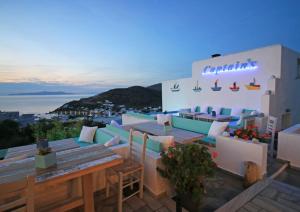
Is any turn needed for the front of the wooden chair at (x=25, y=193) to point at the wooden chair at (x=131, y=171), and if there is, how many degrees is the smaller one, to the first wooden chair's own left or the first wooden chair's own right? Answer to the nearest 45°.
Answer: approximately 135° to the first wooden chair's own right

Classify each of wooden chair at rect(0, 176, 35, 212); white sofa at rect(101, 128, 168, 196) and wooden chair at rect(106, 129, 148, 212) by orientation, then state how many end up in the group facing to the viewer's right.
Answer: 0

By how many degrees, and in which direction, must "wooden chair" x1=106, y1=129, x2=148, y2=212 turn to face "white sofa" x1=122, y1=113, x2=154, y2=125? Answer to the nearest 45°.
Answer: approximately 135° to its right

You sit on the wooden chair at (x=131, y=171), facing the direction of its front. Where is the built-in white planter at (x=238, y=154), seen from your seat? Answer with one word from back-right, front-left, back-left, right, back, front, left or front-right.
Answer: back-left

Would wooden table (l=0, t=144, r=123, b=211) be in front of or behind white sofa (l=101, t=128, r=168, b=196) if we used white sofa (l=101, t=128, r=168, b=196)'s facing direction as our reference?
in front

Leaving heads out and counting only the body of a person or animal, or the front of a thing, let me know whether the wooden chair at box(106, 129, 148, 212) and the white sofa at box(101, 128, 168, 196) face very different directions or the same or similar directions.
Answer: same or similar directions

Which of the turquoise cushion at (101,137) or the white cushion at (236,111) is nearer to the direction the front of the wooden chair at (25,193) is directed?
the turquoise cushion

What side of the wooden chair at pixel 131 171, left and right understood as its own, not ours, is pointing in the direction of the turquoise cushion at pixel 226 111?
back

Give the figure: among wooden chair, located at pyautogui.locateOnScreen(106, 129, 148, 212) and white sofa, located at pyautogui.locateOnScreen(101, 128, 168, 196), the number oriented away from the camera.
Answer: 0

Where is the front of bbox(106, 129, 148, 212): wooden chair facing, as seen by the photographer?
facing the viewer and to the left of the viewer

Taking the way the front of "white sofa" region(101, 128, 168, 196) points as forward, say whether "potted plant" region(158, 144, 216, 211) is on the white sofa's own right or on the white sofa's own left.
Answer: on the white sofa's own left

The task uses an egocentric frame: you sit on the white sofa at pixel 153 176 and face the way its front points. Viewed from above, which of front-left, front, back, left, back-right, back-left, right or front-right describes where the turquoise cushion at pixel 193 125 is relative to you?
back

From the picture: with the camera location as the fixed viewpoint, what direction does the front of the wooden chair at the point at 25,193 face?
facing away from the viewer and to the left of the viewer

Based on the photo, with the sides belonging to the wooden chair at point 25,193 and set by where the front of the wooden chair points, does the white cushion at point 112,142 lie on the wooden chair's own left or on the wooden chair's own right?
on the wooden chair's own right
